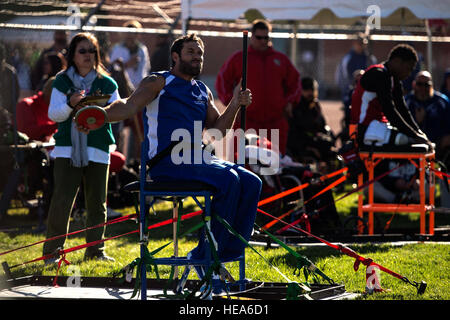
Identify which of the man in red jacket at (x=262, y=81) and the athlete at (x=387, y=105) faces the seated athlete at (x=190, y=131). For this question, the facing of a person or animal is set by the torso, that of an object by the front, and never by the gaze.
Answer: the man in red jacket

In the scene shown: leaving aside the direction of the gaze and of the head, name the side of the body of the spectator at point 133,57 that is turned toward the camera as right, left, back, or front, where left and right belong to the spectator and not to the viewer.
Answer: front

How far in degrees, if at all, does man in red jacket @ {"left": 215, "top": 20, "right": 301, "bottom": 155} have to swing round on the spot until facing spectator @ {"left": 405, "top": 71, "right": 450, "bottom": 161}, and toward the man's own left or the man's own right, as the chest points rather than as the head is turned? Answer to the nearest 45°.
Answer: approximately 135° to the man's own left

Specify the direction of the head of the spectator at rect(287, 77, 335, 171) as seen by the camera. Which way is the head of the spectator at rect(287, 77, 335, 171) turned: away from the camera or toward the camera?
toward the camera

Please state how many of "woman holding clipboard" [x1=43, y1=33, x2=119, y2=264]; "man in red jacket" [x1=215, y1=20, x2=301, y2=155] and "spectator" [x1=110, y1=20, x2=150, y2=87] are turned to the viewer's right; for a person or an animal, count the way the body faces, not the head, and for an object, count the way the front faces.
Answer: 0

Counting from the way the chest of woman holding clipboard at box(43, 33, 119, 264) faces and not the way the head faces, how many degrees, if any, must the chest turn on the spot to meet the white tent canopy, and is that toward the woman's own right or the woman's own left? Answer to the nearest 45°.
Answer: approximately 135° to the woman's own left

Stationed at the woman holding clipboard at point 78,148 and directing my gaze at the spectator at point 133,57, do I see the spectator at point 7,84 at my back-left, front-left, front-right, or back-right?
front-left

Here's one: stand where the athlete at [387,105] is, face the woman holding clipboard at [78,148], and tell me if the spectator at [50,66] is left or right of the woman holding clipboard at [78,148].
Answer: right

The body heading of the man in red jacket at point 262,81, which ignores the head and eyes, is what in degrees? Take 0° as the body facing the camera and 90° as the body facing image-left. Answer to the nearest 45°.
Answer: approximately 0°
